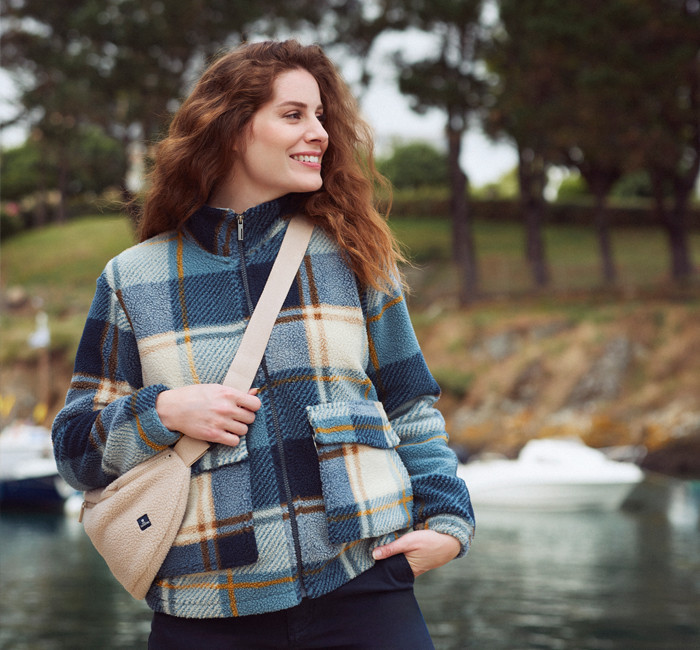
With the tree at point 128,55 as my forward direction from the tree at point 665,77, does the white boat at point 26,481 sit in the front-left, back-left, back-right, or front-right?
front-left

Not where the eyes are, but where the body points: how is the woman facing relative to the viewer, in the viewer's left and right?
facing the viewer

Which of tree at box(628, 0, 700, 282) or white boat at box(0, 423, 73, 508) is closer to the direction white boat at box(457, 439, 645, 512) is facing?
the tree

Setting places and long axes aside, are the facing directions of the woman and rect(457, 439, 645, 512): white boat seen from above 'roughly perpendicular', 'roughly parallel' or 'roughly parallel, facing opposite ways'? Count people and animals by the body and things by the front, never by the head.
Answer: roughly perpendicular

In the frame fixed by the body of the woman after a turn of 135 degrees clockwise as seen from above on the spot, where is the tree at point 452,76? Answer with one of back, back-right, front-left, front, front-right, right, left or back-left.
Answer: front-right

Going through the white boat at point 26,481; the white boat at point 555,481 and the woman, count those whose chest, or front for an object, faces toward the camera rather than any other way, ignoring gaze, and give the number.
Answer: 1

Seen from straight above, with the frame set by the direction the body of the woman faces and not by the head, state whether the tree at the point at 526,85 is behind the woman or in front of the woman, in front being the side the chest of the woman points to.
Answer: behind

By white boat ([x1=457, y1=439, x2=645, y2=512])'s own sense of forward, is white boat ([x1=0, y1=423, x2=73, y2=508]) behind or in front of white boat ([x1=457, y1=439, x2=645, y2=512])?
behind
